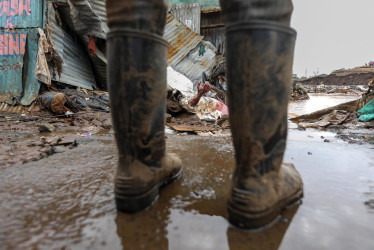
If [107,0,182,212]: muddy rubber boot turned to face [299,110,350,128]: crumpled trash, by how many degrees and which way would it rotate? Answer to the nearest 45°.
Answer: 0° — it already faces it

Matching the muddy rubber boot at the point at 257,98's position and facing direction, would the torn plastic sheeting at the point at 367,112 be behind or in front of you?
in front

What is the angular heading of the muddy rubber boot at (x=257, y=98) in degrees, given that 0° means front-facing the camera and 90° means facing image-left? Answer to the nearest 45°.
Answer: approximately 225°

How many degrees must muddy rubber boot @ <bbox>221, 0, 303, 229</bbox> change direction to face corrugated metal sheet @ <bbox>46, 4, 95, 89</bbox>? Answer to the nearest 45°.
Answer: approximately 90° to its left

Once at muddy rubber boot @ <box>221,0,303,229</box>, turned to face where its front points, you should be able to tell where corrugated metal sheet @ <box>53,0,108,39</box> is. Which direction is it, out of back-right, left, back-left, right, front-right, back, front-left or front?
left

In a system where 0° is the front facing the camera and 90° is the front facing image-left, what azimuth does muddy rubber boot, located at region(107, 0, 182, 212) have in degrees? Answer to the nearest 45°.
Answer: approximately 225°

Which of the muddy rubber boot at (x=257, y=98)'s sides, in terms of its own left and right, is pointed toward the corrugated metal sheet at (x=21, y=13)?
left

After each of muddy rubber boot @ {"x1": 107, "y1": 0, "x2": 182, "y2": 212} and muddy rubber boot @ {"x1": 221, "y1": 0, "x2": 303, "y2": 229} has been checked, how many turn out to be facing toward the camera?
0

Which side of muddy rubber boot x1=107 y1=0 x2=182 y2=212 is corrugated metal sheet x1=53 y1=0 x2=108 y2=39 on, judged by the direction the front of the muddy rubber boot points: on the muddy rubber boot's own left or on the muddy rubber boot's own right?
on the muddy rubber boot's own left

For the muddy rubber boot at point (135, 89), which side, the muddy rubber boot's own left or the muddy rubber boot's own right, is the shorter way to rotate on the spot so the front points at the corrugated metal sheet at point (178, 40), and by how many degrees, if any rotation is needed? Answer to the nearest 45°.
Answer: approximately 45° to the muddy rubber boot's own left

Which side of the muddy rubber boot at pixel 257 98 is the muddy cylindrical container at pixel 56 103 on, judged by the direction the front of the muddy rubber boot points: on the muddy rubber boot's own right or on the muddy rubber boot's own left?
on the muddy rubber boot's own left

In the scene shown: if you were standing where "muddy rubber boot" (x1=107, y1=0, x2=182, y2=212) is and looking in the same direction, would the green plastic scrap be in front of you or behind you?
in front

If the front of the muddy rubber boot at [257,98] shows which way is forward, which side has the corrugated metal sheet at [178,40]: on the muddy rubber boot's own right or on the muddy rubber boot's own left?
on the muddy rubber boot's own left
